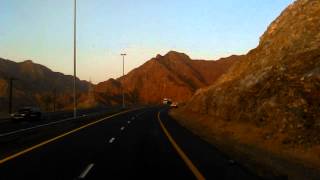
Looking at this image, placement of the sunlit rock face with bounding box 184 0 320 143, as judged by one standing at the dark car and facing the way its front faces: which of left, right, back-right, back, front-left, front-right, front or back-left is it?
left

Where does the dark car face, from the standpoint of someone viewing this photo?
facing the viewer and to the left of the viewer
